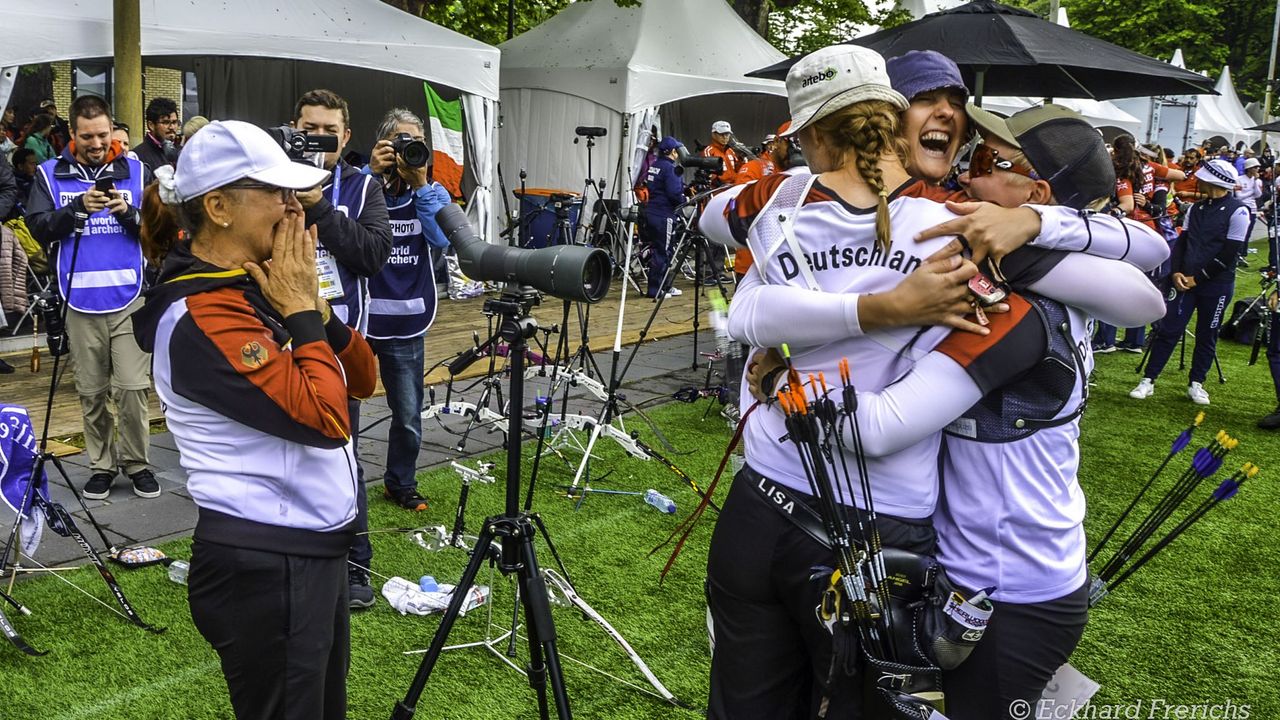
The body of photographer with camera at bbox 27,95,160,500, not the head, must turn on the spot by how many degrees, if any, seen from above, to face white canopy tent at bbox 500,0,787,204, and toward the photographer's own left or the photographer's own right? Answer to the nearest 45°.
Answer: approximately 135° to the photographer's own left

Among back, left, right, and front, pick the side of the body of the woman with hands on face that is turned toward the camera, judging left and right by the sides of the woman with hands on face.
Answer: right

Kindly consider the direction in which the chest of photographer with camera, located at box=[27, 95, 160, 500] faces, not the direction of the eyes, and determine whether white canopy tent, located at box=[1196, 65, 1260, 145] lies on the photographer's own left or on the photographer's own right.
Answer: on the photographer's own left

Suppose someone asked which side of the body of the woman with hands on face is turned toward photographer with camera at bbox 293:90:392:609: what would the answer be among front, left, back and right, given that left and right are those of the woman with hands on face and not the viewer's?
left

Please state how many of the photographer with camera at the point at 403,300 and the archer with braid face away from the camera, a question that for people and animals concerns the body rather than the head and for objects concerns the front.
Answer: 1

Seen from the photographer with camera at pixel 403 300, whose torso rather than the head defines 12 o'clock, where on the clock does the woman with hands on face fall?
The woman with hands on face is roughly at 12 o'clock from the photographer with camera.

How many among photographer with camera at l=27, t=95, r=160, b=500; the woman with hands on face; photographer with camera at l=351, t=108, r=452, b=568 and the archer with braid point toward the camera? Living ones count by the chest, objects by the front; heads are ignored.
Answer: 2

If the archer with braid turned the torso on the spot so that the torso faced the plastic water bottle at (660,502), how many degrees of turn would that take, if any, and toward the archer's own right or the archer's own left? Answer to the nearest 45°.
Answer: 0° — they already face it

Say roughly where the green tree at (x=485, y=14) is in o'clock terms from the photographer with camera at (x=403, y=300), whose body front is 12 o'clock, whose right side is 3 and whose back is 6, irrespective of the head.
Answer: The green tree is roughly at 6 o'clock from the photographer with camera.

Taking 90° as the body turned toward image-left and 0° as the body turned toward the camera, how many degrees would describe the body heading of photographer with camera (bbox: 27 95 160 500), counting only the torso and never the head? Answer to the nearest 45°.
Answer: approximately 0°

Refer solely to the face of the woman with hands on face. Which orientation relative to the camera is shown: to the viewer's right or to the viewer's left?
to the viewer's right

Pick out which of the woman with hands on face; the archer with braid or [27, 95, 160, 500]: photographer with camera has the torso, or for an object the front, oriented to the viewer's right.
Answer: the woman with hands on face
